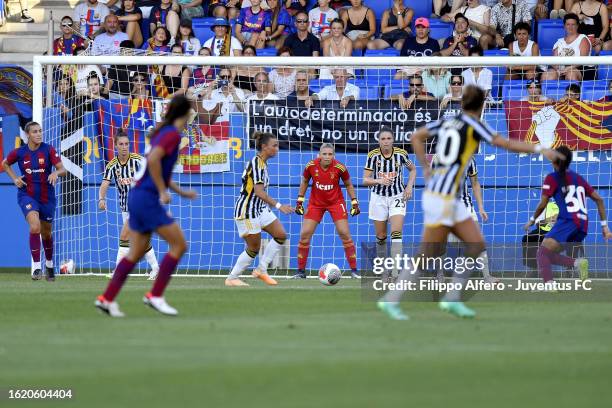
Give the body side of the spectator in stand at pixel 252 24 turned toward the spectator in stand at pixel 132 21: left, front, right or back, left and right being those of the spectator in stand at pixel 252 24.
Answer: right

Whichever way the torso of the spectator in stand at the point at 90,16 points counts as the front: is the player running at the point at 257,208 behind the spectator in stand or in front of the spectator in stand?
in front

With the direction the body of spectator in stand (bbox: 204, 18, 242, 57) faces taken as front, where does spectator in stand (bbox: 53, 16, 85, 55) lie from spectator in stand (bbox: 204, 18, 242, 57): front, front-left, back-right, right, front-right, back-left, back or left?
right

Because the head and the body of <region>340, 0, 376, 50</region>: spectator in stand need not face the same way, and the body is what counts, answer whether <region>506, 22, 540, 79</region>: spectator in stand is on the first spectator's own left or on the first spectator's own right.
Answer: on the first spectator's own left

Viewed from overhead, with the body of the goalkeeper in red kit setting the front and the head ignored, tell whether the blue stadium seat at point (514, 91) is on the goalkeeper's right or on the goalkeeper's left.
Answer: on the goalkeeper's left

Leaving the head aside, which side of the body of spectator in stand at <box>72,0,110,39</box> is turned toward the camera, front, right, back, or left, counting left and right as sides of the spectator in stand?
front

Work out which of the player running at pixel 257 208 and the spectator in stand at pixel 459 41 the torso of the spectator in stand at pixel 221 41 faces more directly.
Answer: the player running

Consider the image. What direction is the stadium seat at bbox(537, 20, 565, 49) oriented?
toward the camera

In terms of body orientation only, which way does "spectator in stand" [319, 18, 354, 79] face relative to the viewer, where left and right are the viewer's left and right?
facing the viewer

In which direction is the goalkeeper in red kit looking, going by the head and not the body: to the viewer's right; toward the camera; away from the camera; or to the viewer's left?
toward the camera

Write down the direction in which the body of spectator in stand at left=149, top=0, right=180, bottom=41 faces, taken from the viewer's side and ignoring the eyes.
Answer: toward the camera

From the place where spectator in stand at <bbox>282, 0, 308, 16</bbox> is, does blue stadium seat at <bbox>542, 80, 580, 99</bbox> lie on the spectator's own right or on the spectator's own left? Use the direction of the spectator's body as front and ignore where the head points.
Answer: on the spectator's own left

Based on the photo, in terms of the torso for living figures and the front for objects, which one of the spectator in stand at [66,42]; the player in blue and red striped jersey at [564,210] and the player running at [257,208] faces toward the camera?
the spectator in stand

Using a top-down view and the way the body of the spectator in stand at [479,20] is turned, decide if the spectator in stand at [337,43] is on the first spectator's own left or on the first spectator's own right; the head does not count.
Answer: on the first spectator's own right

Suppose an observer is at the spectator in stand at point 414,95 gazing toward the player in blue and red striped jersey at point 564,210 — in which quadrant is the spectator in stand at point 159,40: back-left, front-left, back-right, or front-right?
back-right
